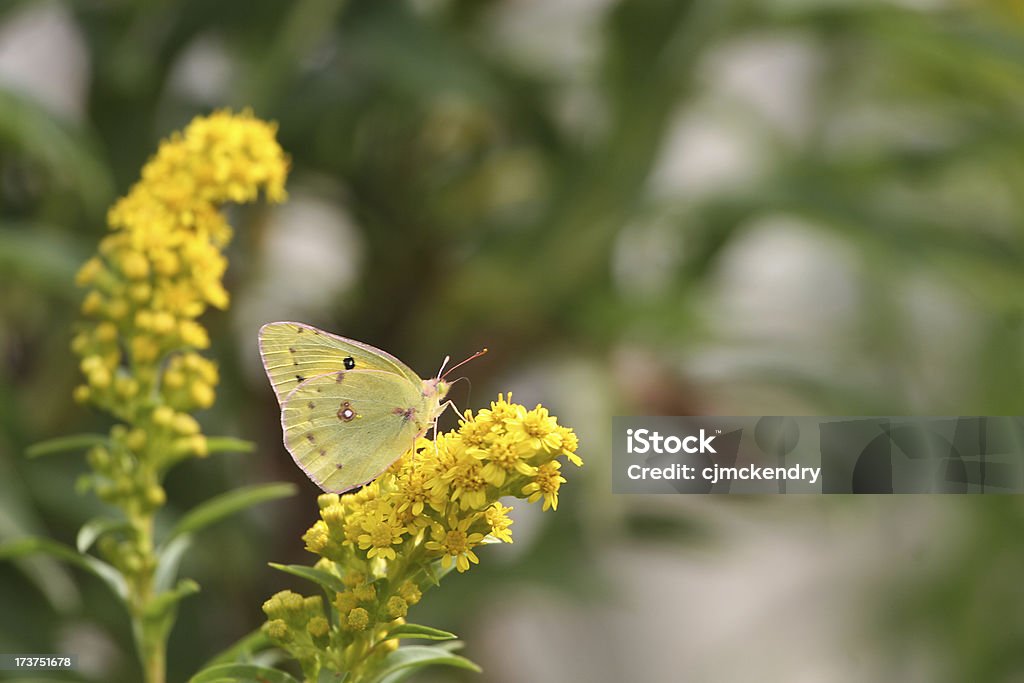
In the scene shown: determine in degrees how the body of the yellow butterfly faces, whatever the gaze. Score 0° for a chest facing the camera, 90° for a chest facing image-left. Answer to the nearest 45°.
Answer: approximately 270°
